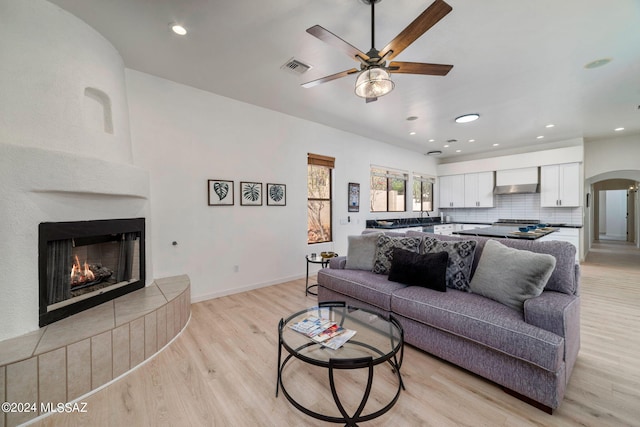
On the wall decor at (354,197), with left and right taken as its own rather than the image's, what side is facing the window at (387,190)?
left

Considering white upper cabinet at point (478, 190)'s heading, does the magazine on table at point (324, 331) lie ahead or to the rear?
ahead

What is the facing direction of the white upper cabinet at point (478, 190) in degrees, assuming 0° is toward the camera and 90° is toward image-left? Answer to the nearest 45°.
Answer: approximately 0°

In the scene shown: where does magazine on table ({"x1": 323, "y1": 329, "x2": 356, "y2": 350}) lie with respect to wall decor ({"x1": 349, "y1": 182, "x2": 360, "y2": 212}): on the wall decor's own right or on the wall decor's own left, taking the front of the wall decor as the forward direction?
on the wall decor's own right

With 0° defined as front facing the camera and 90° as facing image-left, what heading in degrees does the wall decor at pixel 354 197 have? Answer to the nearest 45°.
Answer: approximately 315°

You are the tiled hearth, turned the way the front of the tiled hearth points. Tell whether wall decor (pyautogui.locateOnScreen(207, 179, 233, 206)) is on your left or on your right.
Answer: on your left

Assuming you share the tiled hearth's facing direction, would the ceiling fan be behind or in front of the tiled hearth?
in front

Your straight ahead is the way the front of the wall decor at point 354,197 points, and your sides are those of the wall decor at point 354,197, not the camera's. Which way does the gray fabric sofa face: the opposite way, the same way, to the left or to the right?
to the right

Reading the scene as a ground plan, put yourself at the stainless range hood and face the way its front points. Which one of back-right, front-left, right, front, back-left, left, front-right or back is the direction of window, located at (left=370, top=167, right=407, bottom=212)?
front-right

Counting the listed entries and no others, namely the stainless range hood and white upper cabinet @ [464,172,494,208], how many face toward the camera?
2

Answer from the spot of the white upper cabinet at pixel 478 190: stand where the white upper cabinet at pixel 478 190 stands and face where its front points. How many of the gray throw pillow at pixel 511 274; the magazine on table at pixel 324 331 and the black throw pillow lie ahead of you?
3
